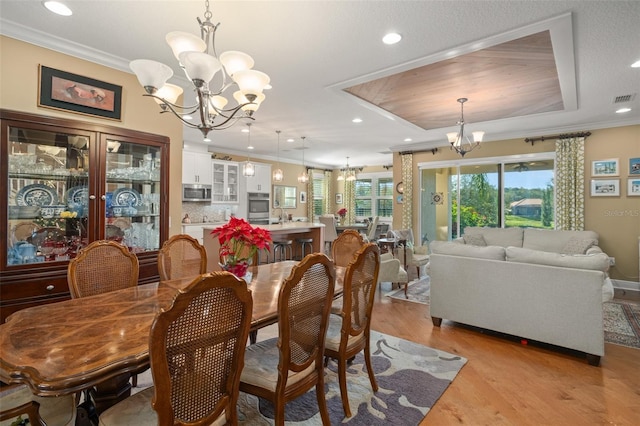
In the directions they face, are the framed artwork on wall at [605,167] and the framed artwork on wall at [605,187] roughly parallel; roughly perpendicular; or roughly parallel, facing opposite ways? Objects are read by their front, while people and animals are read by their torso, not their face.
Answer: roughly parallel

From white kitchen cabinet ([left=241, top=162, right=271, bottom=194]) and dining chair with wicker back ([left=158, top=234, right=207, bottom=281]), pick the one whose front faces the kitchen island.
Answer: the white kitchen cabinet

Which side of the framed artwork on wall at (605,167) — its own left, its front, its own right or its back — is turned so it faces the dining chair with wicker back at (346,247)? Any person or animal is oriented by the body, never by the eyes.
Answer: front

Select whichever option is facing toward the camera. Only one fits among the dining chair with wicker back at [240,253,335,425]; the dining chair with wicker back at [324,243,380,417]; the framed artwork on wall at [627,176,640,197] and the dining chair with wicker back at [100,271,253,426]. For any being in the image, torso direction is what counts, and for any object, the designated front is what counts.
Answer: the framed artwork on wall

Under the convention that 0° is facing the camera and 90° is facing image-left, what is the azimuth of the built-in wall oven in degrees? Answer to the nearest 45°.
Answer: approximately 0°

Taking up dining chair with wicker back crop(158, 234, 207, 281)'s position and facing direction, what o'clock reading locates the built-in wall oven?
The built-in wall oven is roughly at 8 o'clock from the dining chair with wicker back.

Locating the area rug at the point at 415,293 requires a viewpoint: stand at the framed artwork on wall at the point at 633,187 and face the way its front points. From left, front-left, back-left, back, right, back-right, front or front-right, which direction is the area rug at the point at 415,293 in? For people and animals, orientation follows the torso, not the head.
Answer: front-right

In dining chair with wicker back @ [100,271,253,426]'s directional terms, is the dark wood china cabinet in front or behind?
in front

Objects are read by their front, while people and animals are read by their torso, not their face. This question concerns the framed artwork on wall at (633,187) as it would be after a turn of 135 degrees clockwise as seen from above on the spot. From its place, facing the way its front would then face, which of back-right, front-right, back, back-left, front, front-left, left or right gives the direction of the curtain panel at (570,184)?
front-left

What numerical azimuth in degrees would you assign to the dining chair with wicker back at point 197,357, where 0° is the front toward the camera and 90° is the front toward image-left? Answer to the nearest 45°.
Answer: approximately 135°

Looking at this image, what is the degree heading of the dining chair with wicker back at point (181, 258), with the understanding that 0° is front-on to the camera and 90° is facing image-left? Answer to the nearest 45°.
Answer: approximately 315°

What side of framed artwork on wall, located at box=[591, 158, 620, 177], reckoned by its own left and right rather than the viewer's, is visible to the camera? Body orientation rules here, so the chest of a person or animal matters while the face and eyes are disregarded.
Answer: front

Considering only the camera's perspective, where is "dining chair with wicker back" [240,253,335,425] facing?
facing away from the viewer and to the left of the viewer

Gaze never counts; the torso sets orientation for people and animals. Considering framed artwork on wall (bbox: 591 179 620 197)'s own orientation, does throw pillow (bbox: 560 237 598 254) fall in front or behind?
in front

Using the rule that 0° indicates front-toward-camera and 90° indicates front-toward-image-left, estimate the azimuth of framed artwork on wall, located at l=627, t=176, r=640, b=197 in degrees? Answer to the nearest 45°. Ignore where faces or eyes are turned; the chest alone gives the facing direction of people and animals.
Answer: approximately 0°

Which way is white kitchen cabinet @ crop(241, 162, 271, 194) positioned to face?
toward the camera

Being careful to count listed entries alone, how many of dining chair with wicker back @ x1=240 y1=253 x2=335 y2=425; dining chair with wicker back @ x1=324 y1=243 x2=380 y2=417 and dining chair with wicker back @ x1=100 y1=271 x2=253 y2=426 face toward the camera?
0

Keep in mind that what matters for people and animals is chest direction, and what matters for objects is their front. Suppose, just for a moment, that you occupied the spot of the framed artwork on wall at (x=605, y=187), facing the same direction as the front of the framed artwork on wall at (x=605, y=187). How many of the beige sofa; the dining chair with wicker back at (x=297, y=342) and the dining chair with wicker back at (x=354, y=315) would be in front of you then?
3

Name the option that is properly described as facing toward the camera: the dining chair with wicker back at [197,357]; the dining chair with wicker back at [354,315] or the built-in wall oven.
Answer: the built-in wall oven

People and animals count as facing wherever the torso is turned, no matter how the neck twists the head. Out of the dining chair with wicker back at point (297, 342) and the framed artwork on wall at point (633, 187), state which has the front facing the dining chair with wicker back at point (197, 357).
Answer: the framed artwork on wall
